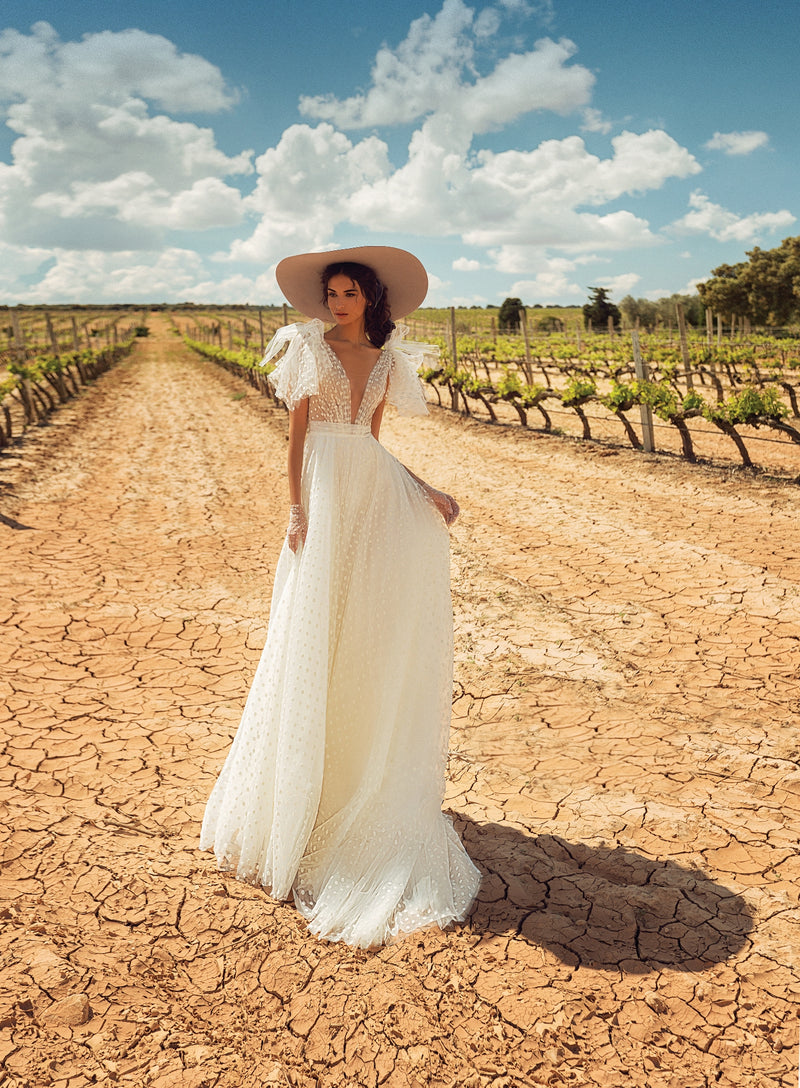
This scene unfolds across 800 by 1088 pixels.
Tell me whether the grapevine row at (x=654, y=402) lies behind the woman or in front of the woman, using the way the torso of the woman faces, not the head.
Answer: behind

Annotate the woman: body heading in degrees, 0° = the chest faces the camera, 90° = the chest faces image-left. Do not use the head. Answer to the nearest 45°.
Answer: approximately 0°

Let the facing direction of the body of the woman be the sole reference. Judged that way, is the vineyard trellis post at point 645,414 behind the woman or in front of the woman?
behind

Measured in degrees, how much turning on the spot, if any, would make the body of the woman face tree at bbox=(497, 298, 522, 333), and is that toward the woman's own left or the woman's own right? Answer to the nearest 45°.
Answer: approximately 180°

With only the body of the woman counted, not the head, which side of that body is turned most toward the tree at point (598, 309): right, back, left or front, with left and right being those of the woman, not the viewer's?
back
